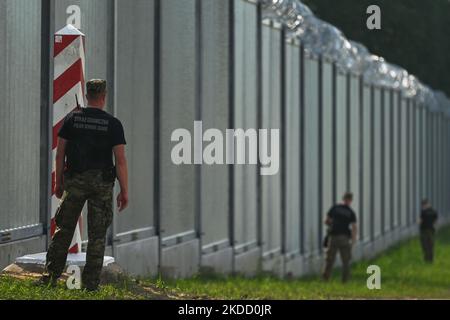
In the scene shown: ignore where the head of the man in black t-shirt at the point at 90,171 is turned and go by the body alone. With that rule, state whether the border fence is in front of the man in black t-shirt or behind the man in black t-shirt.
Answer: in front

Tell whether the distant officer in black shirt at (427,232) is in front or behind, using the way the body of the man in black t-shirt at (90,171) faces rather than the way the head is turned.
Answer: in front

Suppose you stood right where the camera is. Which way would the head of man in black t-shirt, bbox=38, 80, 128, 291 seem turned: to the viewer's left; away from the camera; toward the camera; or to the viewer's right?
away from the camera

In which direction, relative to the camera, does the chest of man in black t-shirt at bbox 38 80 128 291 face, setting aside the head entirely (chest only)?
away from the camera
